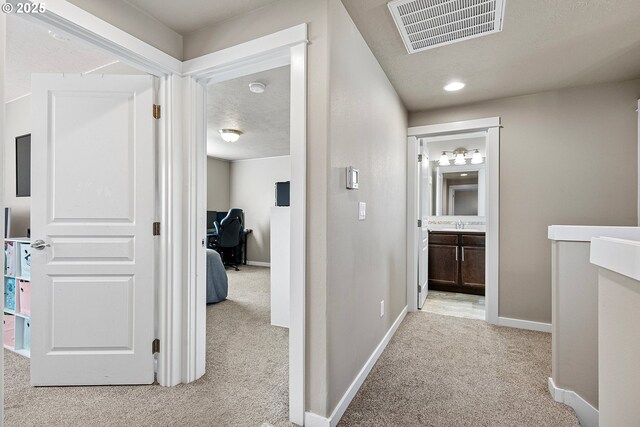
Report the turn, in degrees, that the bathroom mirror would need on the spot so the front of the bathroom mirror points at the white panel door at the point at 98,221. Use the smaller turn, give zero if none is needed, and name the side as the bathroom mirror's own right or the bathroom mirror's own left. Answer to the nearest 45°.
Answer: approximately 45° to the bathroom mirror's own right

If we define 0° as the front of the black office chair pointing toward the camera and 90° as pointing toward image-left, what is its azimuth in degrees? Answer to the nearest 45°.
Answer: approximately 135°

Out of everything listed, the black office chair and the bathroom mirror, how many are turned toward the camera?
1

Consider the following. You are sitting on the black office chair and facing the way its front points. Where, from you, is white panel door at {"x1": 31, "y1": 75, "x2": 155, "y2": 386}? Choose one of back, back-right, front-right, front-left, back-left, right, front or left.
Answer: back-left

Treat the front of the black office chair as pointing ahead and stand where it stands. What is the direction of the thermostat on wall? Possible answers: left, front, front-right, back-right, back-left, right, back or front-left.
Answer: back-left

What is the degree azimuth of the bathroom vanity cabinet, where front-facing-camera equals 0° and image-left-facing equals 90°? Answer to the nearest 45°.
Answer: approximately 0°

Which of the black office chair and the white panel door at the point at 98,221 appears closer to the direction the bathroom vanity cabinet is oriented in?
the white panel door
